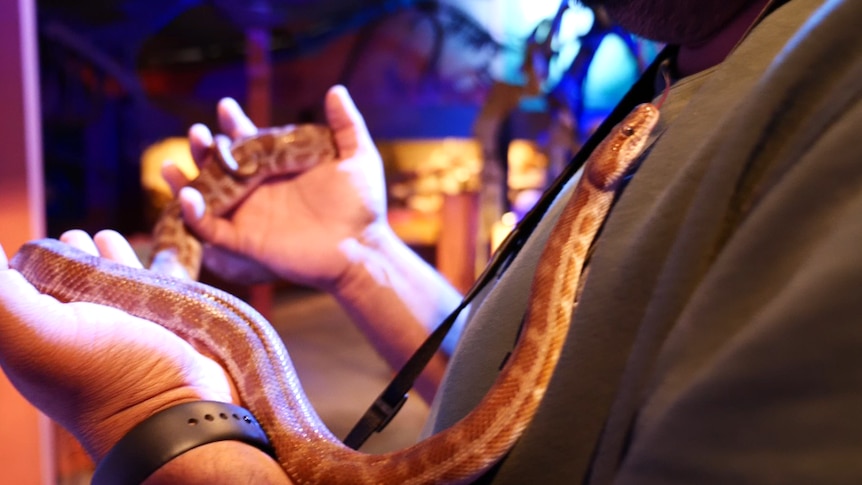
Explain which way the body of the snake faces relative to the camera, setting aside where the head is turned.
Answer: to the viewer's right

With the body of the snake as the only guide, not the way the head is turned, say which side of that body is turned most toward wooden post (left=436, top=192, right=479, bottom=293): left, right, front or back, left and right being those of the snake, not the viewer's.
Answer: left

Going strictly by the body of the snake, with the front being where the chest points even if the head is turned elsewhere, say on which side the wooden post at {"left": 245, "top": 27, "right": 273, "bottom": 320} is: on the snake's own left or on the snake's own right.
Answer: on the snake's own left

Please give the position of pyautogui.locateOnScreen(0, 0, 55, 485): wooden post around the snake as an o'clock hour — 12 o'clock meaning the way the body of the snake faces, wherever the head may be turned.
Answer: The wooden post is roughly at 8 o'clock from the snake.
